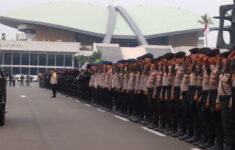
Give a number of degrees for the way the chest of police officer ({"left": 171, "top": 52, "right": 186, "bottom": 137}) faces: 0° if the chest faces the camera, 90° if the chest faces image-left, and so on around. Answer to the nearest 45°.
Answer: approximately 90°
